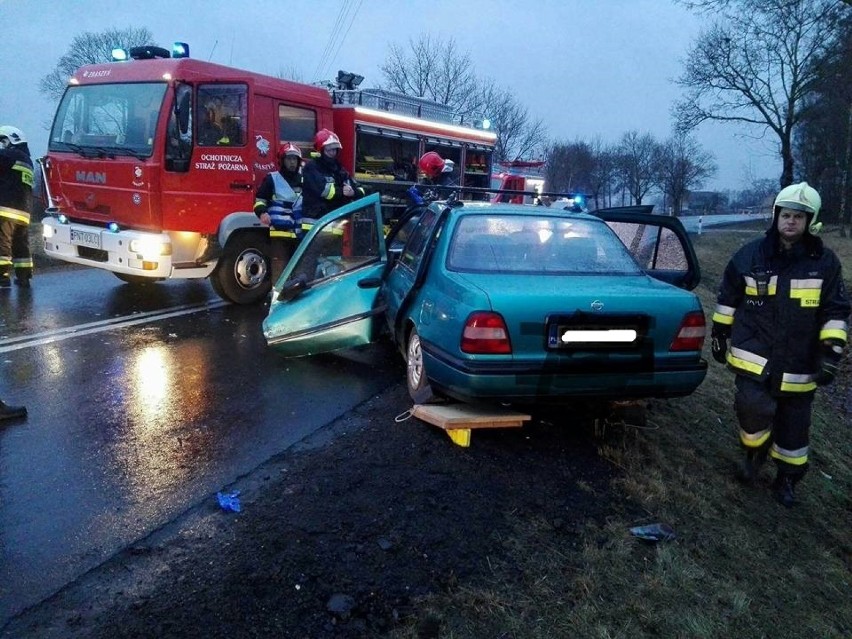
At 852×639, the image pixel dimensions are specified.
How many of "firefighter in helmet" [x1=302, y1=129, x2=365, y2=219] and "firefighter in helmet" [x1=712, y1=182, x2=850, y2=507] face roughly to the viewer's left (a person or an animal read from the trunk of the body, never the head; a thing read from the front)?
0

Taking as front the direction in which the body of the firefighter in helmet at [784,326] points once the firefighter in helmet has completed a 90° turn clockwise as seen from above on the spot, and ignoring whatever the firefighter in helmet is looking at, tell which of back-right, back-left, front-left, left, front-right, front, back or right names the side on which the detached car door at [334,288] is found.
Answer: front

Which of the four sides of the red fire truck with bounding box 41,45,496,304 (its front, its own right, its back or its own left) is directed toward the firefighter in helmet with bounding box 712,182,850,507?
left

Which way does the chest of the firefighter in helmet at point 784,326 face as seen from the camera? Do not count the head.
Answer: toward the camera

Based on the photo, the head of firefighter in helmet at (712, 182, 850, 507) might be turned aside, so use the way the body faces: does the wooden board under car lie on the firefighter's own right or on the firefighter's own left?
on the firefighter's own right

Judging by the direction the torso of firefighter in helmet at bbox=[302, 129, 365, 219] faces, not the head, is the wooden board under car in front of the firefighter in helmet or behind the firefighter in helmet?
in front

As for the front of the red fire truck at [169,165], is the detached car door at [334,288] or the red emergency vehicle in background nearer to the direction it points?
the detached car door

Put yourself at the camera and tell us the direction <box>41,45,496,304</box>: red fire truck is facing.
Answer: facing the viewer and to the left of the viewer

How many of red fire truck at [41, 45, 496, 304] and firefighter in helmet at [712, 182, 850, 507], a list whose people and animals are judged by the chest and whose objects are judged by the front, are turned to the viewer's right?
0

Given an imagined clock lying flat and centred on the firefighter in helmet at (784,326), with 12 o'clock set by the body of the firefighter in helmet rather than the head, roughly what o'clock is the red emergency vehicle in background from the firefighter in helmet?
The red emergency vehicle in background is roughly at 5 o'clock from the firefighter in helmet.

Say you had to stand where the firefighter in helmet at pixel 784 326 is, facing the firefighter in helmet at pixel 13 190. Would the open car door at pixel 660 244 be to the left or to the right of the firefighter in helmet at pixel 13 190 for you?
right
